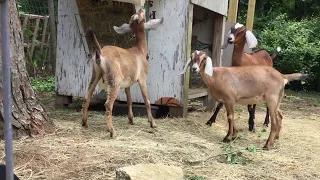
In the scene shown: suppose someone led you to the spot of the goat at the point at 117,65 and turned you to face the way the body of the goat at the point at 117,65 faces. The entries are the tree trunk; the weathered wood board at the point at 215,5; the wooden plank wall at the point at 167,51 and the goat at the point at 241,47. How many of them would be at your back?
1

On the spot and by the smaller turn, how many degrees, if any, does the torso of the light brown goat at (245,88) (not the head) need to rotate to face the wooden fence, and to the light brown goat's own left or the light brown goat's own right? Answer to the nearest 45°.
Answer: approximately 45° to the light brown goat's own right

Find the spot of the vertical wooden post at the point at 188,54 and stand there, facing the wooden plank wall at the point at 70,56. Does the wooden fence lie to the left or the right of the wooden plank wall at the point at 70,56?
right

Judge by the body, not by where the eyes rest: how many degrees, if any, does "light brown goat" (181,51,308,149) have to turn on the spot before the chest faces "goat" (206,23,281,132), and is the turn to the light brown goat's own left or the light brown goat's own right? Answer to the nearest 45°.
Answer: approximately 90° to the light brown goat's own right

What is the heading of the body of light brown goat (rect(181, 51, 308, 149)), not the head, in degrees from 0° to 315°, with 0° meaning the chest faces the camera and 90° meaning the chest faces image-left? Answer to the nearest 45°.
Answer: approximately 90°

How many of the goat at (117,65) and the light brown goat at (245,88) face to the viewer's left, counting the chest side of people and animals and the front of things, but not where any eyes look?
1

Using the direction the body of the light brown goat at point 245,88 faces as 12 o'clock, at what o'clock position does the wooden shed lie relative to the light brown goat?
The wooden shed is roughly at 1 o'clock from the light brown goat.

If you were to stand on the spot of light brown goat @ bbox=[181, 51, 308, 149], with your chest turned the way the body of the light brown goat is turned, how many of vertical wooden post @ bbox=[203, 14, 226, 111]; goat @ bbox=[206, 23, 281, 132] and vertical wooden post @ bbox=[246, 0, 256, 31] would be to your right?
3

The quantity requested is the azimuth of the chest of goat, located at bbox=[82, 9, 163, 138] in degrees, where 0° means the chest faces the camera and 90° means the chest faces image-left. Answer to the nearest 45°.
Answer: approximately 225°

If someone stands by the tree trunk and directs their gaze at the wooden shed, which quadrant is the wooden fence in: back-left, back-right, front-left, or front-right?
front-left

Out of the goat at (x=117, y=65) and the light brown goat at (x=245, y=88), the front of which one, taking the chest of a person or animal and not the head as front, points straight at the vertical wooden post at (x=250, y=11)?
the goat

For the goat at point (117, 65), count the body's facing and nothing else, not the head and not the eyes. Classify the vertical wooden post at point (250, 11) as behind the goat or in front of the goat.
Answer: in front

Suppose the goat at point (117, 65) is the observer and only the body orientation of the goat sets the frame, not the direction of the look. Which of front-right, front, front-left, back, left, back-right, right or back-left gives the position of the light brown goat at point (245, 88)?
front-right

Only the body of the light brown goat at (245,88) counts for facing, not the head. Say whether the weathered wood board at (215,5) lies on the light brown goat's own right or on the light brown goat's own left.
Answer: on the light brown goat's own right

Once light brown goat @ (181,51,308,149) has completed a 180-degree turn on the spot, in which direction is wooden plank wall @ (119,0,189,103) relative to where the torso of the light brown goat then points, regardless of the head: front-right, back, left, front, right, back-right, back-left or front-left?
back-left
